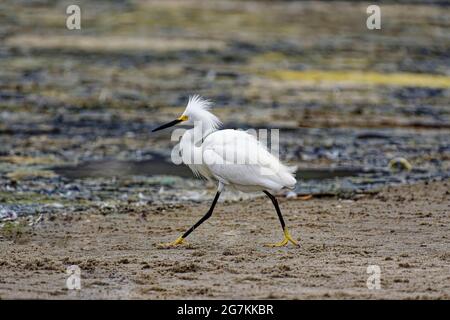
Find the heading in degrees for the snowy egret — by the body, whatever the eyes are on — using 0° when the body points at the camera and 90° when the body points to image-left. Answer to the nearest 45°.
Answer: approximately 90°
